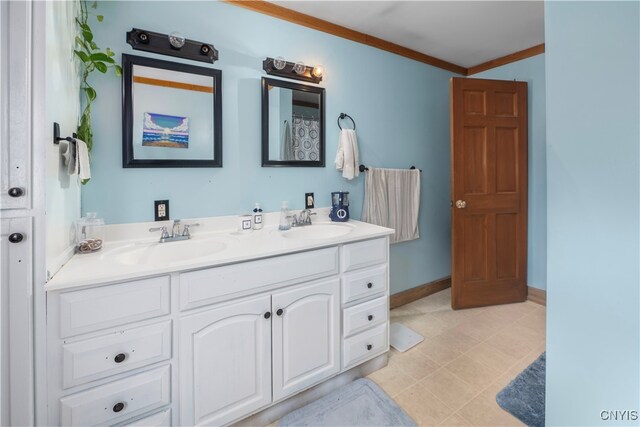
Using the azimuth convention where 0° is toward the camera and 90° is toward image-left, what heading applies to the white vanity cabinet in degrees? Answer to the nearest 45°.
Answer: approximately 315°

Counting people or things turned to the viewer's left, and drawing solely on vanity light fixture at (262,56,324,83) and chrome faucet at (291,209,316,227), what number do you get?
0

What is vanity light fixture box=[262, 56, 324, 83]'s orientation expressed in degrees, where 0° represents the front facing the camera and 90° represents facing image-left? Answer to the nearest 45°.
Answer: approximately 315°

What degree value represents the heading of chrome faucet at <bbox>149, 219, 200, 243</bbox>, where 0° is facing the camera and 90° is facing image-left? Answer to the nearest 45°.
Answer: approximately 315°

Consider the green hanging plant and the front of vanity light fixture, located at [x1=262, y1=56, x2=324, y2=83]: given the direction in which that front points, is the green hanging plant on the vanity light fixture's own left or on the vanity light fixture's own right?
on the vanity light fixture's own right

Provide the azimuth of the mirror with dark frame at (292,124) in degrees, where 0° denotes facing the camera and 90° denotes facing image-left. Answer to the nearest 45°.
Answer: approximately 315°

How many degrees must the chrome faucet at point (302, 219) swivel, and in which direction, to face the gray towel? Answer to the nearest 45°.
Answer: approximately 90° to its left

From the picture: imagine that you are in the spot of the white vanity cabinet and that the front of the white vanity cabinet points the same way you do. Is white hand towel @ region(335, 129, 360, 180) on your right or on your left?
on your left

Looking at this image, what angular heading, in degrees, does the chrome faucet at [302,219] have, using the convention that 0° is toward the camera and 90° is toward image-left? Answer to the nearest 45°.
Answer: approximately 315°
